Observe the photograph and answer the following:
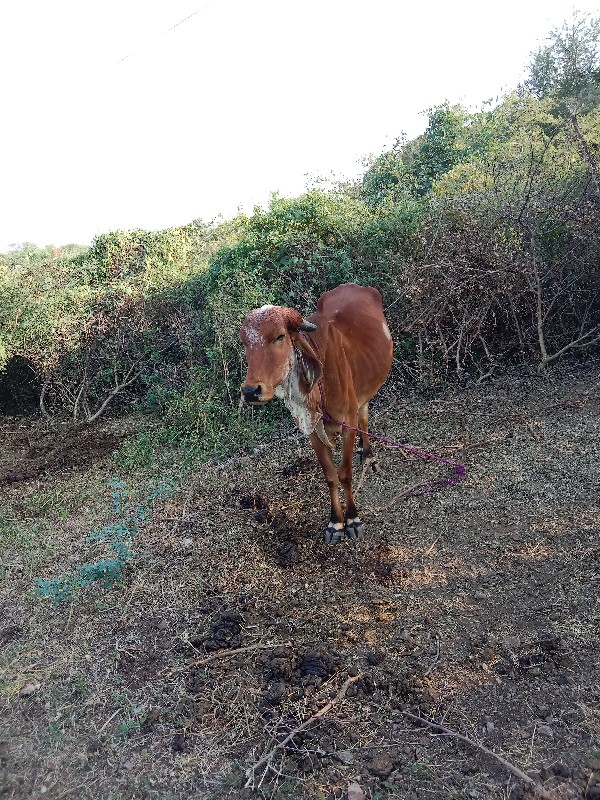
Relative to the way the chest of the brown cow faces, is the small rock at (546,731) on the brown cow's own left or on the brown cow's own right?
on the brown cow's own left

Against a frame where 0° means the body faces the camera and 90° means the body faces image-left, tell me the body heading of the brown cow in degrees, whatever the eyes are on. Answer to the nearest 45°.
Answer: approximately 45°

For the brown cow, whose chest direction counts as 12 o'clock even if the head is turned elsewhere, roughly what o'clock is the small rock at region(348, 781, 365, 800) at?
The small rock is roughly at 11 o'clock from the brown cow.

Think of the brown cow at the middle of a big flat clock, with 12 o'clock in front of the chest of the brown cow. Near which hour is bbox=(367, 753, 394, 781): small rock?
The small rock is roughly at 11 o'clock from the brown cow.

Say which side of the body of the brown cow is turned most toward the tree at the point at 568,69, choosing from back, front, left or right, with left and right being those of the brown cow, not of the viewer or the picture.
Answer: back

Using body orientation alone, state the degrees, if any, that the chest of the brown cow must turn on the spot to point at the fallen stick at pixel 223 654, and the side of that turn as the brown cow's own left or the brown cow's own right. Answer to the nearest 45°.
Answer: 0° — it already faces it

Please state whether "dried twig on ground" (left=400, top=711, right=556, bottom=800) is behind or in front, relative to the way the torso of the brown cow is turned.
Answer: in front

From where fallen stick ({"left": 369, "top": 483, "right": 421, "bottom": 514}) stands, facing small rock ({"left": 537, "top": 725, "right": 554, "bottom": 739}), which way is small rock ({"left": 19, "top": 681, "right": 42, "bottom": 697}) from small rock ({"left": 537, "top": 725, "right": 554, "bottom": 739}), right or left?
right
